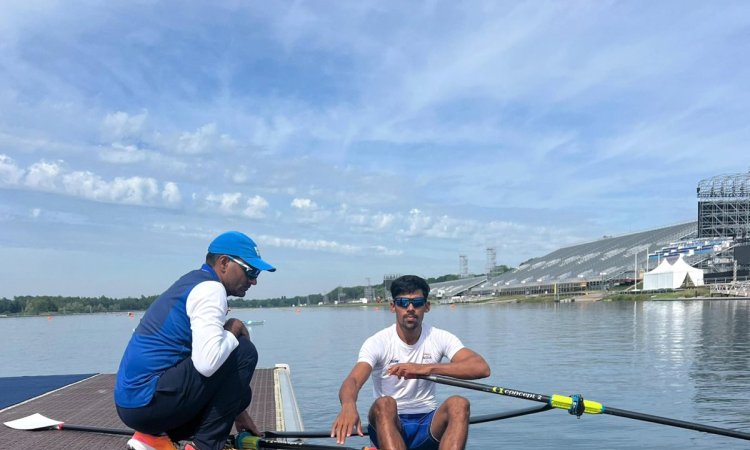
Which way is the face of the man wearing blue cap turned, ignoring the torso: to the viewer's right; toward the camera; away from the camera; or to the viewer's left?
to the viewer's right

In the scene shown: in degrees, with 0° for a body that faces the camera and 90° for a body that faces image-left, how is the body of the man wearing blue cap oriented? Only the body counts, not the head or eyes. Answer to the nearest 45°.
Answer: approximately 270°
